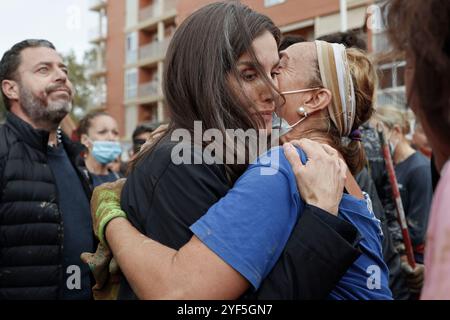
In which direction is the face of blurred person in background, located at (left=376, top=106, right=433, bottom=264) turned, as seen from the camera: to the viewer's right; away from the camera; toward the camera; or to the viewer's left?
to the viewer's left

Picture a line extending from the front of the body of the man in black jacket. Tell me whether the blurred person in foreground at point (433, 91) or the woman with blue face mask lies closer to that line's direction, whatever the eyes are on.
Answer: the blurred person in foreground

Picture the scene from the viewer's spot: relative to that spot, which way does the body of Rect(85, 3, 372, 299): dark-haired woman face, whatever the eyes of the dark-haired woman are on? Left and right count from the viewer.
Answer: facing to the right of the viewer

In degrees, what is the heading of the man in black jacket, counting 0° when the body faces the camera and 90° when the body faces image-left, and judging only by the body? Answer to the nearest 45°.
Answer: approximately 315°

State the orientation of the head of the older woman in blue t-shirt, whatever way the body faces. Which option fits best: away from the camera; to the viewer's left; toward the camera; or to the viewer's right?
to the viewer's left

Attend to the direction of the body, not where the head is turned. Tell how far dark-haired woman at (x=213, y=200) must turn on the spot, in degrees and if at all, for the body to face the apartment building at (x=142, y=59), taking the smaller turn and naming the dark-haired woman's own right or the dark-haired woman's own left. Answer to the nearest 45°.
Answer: approximately 90° to the dark-haired woman's own left

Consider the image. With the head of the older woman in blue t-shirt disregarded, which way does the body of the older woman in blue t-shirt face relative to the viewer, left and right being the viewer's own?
facing to the left of the viewer

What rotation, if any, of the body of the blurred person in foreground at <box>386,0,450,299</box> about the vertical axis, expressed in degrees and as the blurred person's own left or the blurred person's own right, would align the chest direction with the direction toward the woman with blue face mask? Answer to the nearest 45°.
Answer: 0° — they already face them
